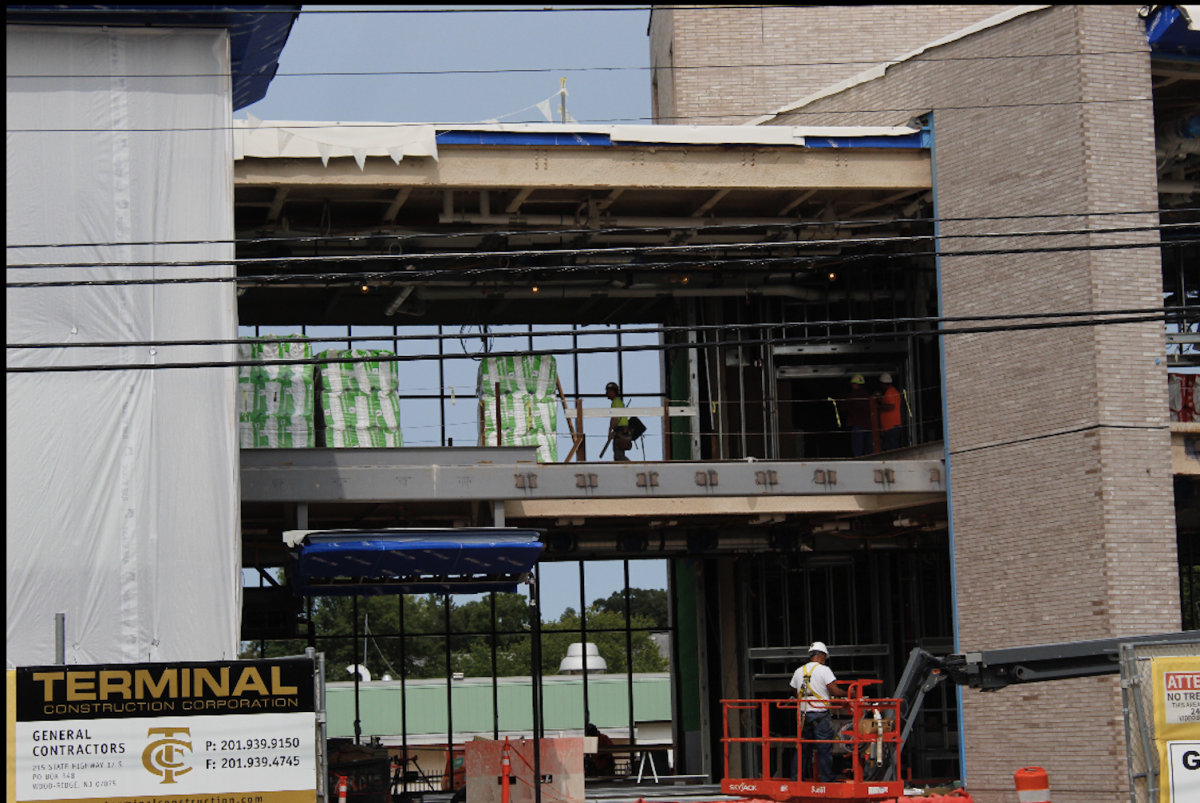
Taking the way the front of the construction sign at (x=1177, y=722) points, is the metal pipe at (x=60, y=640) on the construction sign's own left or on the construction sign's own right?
on the construction sign's own right

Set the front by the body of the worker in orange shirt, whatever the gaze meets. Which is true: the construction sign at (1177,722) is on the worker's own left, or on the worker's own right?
on the worker's own left

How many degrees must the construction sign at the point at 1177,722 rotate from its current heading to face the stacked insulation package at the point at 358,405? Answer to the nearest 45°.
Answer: approximately 135° to its right

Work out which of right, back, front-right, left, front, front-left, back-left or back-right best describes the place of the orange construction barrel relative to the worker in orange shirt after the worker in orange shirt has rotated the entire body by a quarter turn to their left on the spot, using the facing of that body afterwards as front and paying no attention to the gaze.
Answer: front

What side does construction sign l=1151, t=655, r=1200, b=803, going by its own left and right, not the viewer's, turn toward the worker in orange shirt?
back
